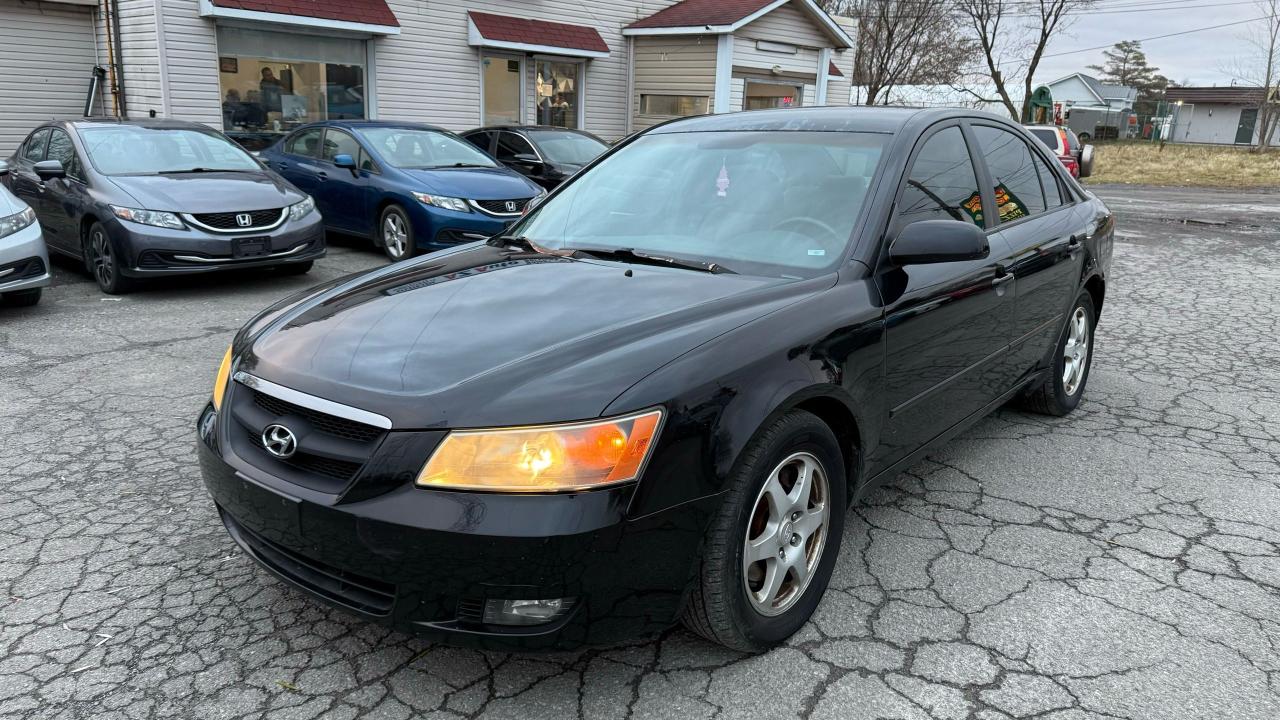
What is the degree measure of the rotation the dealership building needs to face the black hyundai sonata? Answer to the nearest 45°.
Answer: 0° — it already faces it

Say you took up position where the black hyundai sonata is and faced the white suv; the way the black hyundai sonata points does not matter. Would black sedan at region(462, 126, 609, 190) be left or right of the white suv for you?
left

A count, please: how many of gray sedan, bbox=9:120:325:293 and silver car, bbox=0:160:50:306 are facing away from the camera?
0

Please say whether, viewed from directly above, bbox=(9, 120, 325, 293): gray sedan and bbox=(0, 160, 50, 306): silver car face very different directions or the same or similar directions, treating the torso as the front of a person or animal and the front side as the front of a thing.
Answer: same or similar directions

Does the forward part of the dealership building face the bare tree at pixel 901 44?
no

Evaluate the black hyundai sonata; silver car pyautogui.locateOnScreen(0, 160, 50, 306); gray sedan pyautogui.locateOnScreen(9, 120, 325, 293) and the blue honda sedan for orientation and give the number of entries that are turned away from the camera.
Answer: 0

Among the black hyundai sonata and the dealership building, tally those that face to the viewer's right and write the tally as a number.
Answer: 0

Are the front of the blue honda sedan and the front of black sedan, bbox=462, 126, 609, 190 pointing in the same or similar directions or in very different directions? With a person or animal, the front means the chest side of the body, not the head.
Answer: same or similar directions

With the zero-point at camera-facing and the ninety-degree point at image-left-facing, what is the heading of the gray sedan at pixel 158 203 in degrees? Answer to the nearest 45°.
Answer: approximately 315°

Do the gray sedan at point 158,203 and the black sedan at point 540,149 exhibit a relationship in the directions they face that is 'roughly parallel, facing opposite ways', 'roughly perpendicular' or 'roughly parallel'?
roughly parallel

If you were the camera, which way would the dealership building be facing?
facing the viewer

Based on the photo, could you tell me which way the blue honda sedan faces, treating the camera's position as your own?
facing the viewer and to the right of the viewer

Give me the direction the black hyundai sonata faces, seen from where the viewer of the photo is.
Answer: facing the viewer and to the left of the viewer

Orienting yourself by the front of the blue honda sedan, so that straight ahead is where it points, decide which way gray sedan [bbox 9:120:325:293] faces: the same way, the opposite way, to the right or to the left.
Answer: the same way

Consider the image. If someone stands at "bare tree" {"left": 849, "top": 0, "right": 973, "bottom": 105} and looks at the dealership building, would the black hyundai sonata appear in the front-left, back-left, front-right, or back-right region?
front-left

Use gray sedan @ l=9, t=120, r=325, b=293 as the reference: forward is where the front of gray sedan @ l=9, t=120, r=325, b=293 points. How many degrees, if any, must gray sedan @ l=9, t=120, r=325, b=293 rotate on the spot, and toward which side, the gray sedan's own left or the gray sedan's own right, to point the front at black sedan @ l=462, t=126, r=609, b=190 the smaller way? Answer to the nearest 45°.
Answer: approximately 90° to the gray sedan's own left

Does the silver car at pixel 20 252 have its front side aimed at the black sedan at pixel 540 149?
no

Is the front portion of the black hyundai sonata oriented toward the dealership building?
no

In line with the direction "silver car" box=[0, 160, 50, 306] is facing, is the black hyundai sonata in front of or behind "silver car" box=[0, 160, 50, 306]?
in front
